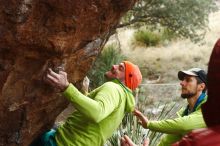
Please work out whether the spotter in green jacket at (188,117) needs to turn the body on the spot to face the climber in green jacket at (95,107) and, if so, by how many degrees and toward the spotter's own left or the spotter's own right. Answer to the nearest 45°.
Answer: approximately 45° to the spotter's own left

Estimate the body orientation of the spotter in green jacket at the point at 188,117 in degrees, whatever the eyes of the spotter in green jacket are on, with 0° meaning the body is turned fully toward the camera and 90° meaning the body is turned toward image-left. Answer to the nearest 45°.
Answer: approximately 90°
